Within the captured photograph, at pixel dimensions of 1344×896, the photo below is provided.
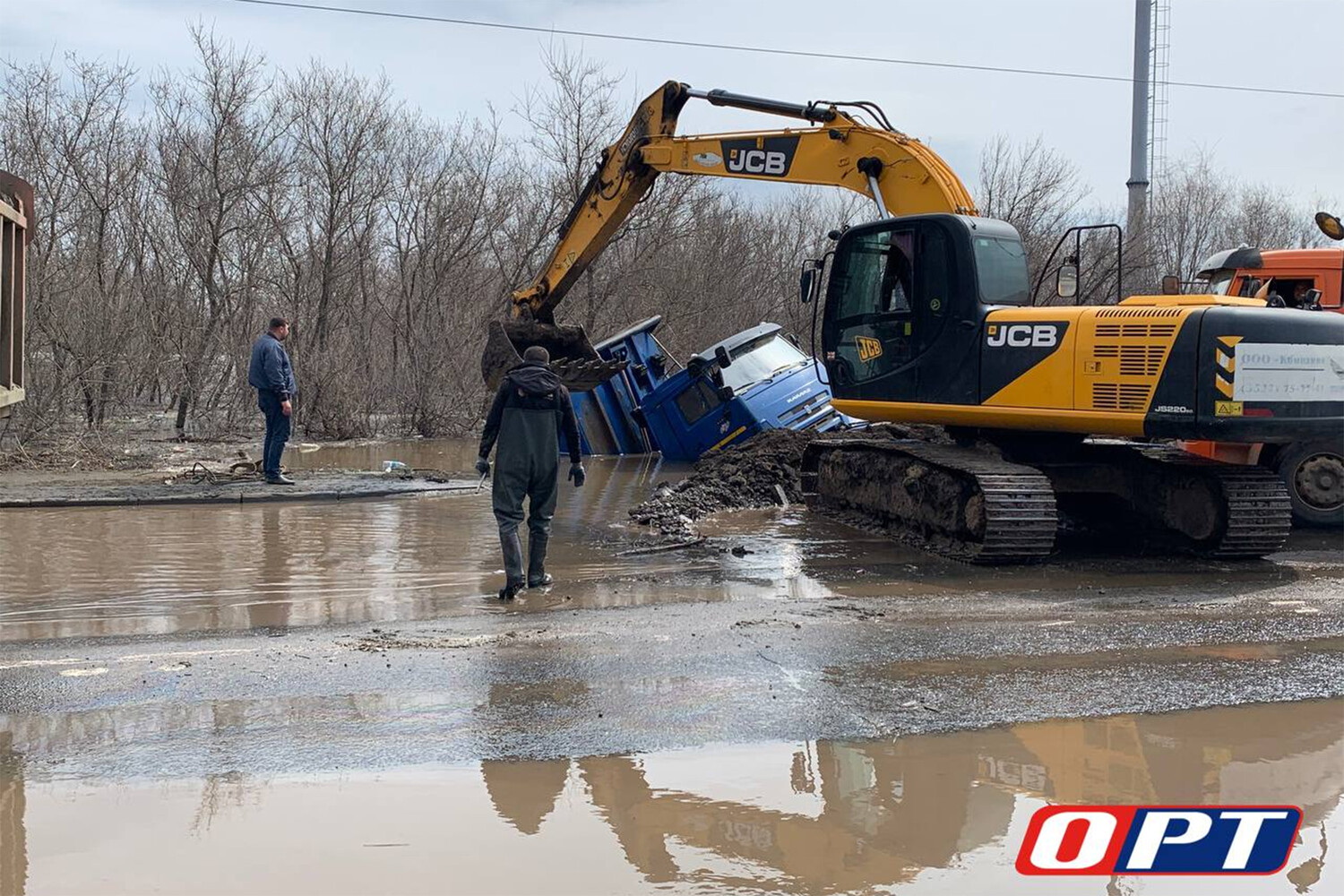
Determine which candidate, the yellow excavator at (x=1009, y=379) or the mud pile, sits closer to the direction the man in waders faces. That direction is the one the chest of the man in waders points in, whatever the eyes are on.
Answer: the mud pile

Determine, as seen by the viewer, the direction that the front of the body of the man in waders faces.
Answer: away from the camera

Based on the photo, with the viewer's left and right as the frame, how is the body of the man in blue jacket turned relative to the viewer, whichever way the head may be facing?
facing to the right of the viewer

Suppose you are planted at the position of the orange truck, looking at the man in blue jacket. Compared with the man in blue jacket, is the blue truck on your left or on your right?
right

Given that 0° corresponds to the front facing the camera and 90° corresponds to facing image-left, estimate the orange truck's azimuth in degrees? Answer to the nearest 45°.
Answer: approximately 90°

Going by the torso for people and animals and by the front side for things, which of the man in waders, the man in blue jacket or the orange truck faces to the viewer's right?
the man in blue jacket

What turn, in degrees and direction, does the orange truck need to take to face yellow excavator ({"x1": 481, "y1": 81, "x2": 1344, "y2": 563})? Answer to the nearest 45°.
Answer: approximately 45° to its left

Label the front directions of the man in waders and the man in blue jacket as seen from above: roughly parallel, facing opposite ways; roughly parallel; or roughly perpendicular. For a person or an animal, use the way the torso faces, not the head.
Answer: roughly perpendicular

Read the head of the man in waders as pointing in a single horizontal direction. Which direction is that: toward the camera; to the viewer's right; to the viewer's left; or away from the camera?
away from the camera

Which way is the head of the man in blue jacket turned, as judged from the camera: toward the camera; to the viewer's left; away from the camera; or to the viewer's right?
to the viewer's right
